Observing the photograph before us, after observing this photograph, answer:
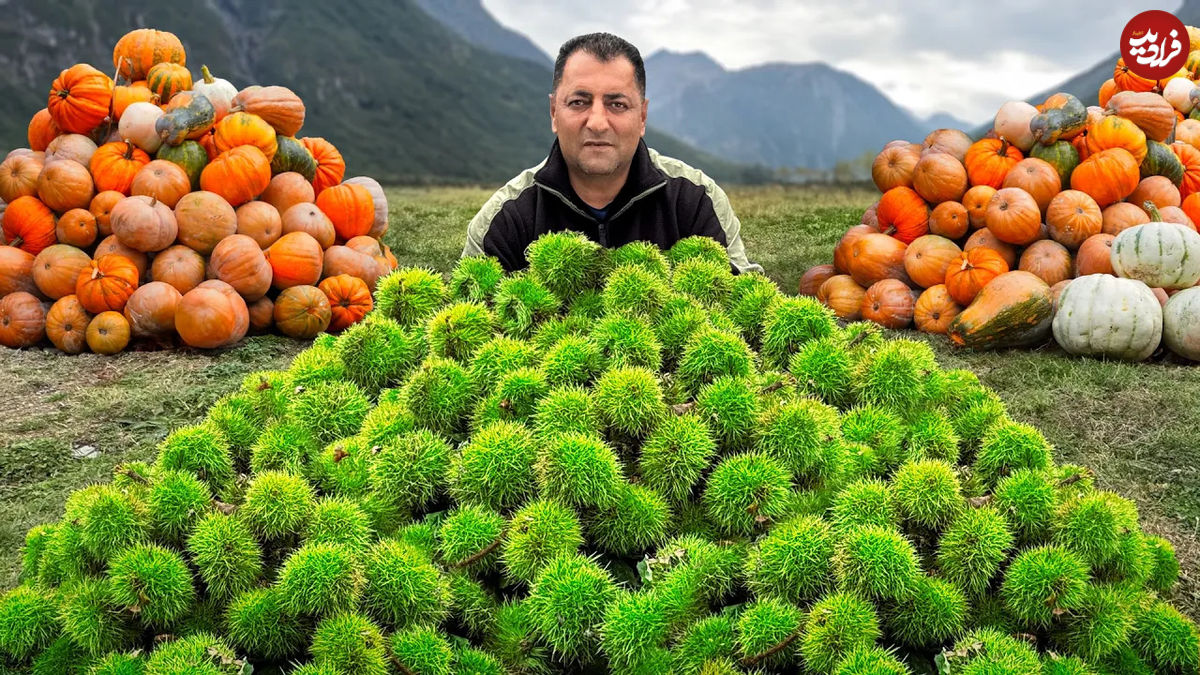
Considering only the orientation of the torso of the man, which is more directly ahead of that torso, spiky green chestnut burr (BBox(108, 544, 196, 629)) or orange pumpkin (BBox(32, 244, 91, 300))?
the spiky green chestnut burr

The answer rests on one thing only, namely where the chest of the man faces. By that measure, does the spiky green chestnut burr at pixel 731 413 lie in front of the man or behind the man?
in front

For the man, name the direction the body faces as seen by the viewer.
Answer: toward the camera

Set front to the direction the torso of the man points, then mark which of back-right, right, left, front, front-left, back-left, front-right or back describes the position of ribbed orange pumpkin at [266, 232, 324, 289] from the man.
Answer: back-right

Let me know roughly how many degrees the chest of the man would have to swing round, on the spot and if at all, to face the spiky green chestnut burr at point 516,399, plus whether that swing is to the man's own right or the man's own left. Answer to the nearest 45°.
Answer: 0° — they already face it

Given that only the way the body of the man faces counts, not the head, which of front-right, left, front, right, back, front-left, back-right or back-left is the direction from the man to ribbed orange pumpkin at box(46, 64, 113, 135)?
back-right

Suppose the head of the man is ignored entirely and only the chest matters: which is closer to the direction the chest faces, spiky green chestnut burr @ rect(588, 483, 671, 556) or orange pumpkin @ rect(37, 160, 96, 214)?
the spiky green chestnut burr

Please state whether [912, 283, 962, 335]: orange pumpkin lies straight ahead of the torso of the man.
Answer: no

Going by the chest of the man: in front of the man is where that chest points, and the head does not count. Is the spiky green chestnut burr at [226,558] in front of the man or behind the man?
in front

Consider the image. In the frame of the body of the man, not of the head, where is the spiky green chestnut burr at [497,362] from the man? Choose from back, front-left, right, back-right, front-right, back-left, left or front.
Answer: front

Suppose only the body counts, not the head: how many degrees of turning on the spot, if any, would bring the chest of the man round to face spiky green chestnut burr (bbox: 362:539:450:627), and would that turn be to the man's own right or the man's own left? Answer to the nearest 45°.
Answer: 0° — they already face it

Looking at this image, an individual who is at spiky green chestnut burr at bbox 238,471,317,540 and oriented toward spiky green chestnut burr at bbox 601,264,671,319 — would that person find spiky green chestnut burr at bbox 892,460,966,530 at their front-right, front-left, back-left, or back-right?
front-right

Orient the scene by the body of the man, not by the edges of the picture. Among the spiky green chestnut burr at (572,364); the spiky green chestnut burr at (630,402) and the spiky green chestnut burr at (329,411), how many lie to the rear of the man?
0

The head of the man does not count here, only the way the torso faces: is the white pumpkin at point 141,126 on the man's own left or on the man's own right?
on the man's own right

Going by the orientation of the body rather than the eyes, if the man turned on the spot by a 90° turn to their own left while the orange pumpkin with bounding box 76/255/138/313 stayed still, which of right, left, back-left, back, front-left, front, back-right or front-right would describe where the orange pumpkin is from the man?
back-left

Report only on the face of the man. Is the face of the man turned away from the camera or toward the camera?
toward the camera

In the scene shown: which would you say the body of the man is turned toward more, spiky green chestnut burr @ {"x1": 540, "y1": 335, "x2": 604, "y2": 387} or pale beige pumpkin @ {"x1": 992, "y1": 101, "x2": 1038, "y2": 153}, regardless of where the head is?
the spiky green chestnut burr

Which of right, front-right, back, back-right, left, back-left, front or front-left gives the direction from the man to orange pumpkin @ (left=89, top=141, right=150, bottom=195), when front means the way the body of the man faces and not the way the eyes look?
back-right

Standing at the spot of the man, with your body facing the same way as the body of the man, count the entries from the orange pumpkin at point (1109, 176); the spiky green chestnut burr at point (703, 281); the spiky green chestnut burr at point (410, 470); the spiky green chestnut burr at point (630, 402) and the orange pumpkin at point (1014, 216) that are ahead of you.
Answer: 3

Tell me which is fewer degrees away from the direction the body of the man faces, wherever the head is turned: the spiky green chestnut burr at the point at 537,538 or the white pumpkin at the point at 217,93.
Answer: the spiky green chestnut burr
